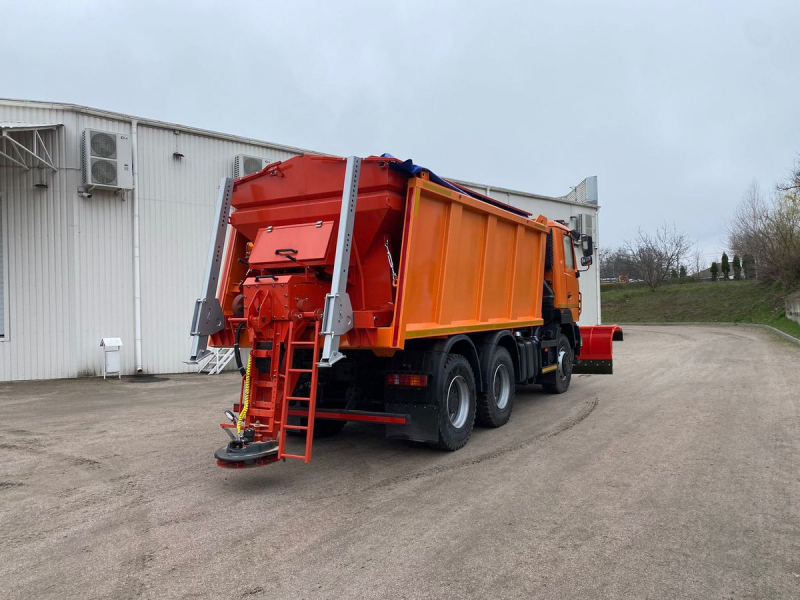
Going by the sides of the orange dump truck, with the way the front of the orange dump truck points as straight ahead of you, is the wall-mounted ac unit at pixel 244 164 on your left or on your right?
on your left

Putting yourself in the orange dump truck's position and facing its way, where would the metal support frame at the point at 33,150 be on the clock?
The metal support frame is roughly at 9 o'clock from the orange dump truck.

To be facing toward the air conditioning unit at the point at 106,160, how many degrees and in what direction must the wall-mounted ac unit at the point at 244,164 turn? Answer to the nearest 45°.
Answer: approximately 90° to its right

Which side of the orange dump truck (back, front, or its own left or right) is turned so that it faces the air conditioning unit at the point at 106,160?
left

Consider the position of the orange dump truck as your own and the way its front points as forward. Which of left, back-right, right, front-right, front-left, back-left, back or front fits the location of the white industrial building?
left

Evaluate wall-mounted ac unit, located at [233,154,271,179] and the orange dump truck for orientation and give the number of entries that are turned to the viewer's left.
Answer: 0

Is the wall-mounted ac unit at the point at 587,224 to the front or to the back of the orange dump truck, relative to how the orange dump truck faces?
to the front

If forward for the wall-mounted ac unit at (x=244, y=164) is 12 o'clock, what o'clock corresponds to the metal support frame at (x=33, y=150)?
The metal support frame is roughly at 4 o'clock from the wall-mounted ac unit.

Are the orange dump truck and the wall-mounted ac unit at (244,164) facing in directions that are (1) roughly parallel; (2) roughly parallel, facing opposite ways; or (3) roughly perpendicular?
roughly perpendicular

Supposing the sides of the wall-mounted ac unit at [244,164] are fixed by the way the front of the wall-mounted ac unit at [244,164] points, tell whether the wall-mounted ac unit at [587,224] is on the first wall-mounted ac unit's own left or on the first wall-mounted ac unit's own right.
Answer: on the first wall-mounted ac unit's own left

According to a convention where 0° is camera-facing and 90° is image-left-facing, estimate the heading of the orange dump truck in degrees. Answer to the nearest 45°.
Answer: approximately 225°

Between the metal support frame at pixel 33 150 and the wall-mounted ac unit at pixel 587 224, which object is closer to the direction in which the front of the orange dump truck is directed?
the wall-mounted ac unit
